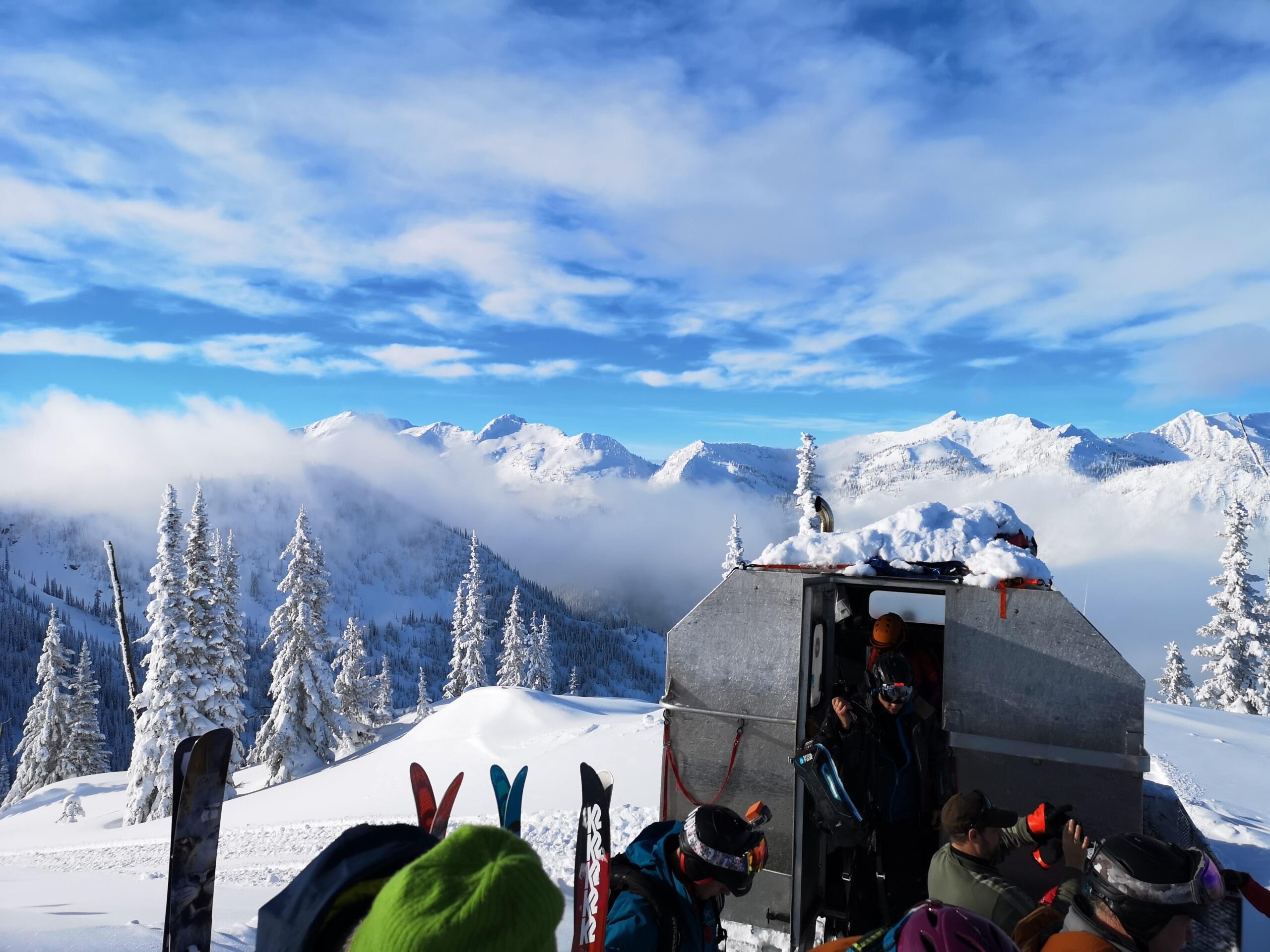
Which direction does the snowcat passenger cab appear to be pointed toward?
away from the camera

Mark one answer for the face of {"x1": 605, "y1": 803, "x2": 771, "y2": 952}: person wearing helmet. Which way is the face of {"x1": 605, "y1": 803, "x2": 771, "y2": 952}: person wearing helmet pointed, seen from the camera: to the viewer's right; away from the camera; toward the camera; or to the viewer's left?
to the viewer's right

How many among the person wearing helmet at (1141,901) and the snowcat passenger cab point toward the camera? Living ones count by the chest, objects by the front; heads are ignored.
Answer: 0

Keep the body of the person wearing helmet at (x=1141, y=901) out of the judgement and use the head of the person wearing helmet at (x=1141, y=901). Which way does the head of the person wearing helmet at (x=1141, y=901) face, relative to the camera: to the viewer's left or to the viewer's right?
to the viewer's right
